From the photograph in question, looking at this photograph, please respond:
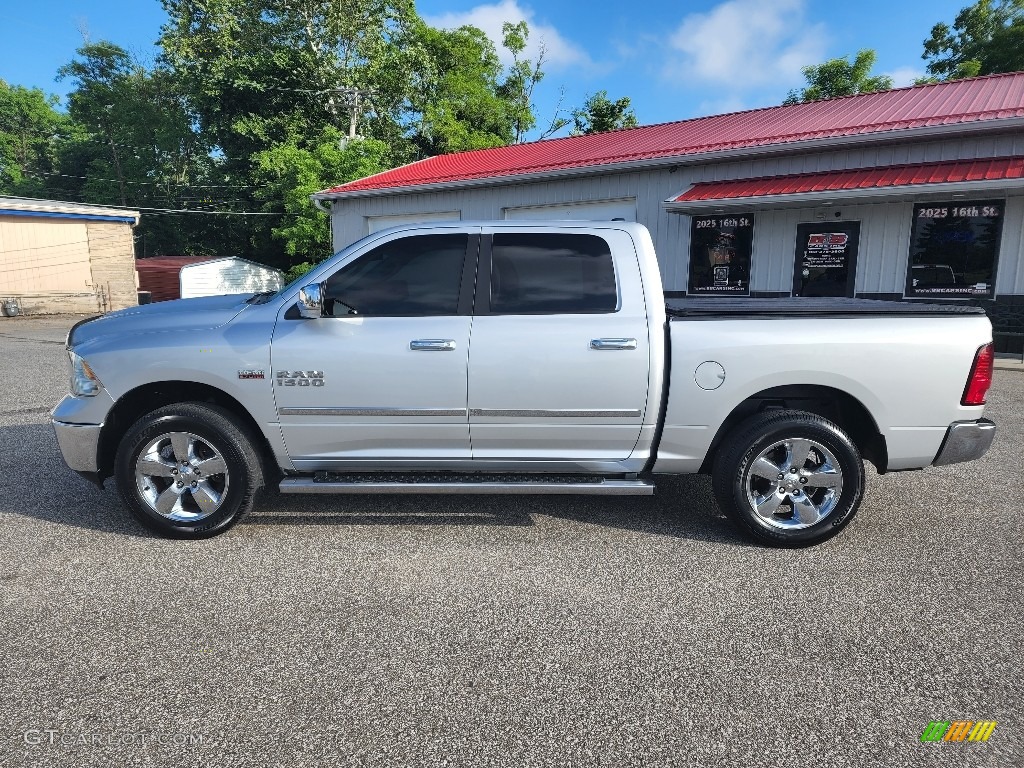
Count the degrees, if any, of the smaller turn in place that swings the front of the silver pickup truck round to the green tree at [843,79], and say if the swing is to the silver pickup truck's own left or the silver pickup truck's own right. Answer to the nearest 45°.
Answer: approximately 135° to the silver pickup truck's own right

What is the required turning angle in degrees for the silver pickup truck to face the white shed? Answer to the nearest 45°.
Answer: approximately 45° to its right

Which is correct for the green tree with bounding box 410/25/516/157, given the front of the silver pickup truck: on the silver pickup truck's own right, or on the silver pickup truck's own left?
on the silver pickup truck's own right

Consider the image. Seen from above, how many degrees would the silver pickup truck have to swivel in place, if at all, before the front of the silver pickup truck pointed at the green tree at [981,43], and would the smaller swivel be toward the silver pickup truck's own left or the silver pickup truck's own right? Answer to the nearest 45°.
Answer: approximately 135° to the silver pickup truck's own right

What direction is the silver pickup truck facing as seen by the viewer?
to the viewer's left

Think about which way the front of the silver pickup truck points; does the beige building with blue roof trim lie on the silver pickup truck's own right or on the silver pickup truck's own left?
on the silver pickup truck's own right

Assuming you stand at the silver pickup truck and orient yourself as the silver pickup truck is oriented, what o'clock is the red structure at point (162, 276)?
The red structure is roughly at 2 o'clock from the silver pickup truck.

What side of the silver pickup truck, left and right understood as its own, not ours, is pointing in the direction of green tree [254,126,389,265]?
right
